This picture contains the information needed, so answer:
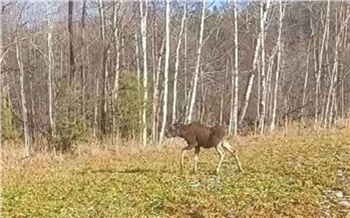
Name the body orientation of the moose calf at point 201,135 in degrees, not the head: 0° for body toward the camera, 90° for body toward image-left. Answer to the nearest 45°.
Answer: approximately 90°
